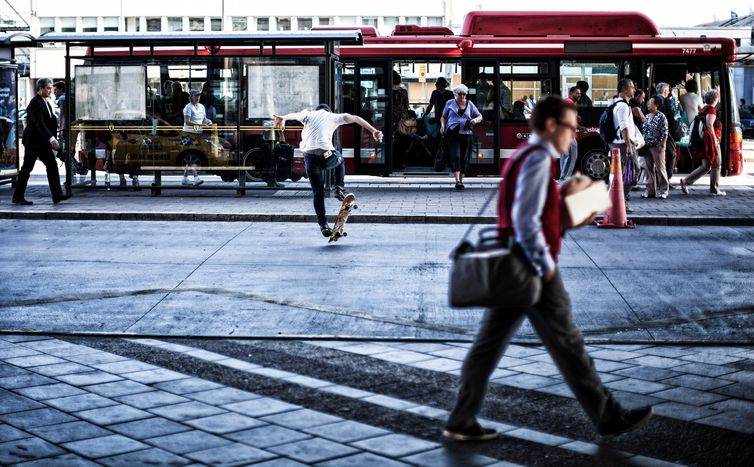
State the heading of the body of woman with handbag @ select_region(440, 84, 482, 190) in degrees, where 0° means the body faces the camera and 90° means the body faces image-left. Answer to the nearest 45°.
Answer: approximately 0°

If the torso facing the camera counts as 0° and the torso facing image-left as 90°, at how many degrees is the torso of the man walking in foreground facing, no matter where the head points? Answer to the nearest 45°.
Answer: approximately 270°

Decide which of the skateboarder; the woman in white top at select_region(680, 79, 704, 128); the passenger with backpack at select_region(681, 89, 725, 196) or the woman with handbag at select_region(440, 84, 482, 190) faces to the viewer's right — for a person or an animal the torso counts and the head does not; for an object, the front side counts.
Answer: the passenger with backpack

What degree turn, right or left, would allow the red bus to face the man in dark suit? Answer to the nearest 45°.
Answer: approximately 135° to its right

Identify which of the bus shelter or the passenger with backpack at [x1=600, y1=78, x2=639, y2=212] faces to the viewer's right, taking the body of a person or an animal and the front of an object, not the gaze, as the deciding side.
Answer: the passenger with backpack

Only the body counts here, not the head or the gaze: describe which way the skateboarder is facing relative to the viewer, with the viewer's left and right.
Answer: facing away from the viewer

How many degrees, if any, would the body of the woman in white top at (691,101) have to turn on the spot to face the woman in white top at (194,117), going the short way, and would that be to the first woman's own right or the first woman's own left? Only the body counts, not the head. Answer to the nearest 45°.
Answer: approximately 135° to the first woman's own left
